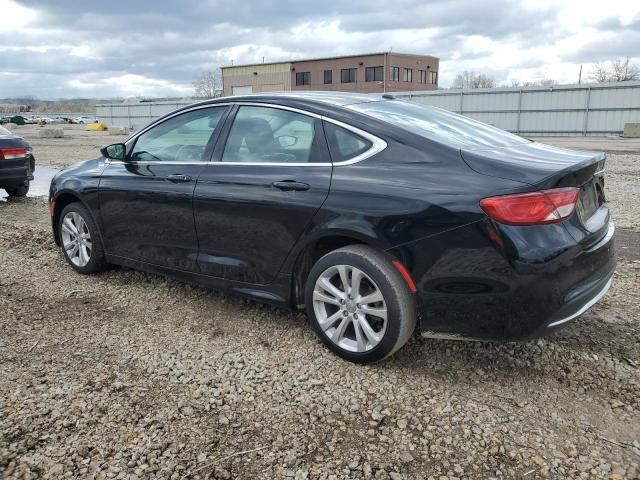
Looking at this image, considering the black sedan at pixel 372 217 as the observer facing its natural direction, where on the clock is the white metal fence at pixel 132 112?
The white metal fence is roughly at 1 o'clock from the black sedan.

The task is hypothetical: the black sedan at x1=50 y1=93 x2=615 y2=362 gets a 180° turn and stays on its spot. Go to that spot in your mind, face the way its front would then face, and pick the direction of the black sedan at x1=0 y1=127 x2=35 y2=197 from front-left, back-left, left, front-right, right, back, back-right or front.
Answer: back

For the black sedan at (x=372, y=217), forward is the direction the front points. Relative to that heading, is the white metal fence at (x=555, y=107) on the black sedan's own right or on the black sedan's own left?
on the black sedan's own right

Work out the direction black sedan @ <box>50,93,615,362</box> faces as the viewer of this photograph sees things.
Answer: facing away from the viewer and to the left of the viewer
